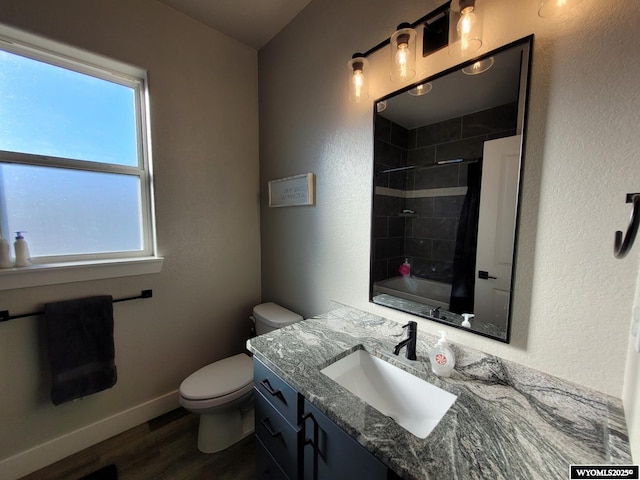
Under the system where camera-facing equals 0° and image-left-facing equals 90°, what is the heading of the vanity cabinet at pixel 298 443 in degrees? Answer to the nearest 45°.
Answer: approximately 45°

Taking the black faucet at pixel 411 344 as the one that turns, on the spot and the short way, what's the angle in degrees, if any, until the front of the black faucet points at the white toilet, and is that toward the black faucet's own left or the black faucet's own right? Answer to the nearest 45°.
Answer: approximately 45° to the black faucet's own right

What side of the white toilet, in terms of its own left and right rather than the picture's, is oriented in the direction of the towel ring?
left

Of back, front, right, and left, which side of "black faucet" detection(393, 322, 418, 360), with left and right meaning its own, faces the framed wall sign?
right

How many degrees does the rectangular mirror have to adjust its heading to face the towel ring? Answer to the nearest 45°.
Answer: approximately 90° to its left

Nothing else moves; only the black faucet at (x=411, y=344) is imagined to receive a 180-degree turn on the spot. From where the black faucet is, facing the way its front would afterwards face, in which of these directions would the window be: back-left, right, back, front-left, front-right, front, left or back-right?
back-left

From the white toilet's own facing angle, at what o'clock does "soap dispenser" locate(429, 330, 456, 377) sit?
The soap dispenser is roughly at 9 o'clock from the white toilet.

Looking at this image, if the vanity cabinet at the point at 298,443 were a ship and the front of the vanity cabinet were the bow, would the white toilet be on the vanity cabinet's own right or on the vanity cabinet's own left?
on the vanity cabinet's own right
